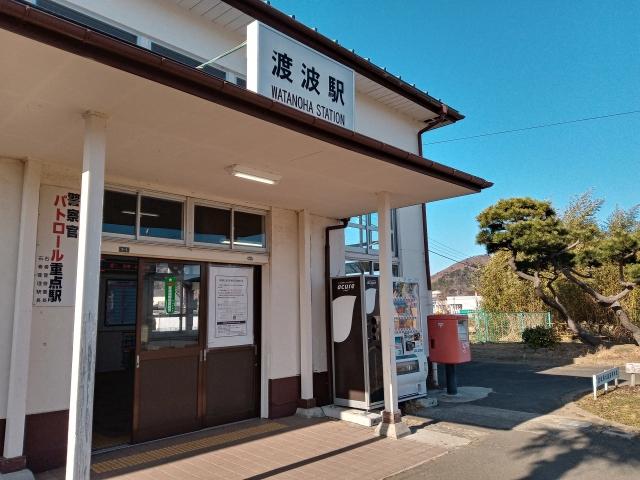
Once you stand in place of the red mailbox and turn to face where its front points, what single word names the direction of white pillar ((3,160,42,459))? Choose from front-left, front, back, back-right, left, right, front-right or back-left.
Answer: right

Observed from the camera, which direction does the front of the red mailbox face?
facing the viewer and to the right of the viewer

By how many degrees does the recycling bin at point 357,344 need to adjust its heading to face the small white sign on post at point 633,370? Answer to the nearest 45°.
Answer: approximately 45° to its left

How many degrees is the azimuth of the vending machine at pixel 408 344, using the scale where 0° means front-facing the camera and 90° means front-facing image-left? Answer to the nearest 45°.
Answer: approximately 315°

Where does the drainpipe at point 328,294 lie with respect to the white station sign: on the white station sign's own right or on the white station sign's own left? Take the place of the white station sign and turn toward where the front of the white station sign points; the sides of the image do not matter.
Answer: on the white station sign's own left

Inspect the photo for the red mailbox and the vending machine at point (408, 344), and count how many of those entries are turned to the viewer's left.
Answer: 0

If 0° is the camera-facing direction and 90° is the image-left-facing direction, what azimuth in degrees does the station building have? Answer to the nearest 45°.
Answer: approximately 315°

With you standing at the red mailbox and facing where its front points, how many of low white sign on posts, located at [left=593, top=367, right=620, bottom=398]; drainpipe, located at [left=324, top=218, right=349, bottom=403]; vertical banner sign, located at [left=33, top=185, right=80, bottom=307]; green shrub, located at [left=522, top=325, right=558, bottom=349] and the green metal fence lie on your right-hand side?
2

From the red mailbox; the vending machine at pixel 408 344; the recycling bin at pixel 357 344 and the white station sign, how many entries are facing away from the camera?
0

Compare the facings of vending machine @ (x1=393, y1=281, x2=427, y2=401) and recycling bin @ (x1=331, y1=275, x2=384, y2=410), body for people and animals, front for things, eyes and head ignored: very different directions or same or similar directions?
same or similar directions

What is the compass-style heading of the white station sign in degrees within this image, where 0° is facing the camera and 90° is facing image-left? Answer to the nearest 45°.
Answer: approximately 315°

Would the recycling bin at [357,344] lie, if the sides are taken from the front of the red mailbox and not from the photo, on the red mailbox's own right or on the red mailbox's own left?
on the red mailbox's own right

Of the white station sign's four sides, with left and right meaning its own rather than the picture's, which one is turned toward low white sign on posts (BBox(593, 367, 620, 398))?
left

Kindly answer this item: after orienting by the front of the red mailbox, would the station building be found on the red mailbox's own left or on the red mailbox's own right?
on the red mailbox's own right
